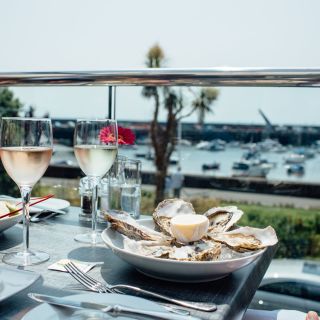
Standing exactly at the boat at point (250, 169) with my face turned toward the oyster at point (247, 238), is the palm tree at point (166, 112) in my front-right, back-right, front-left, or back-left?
front-right
